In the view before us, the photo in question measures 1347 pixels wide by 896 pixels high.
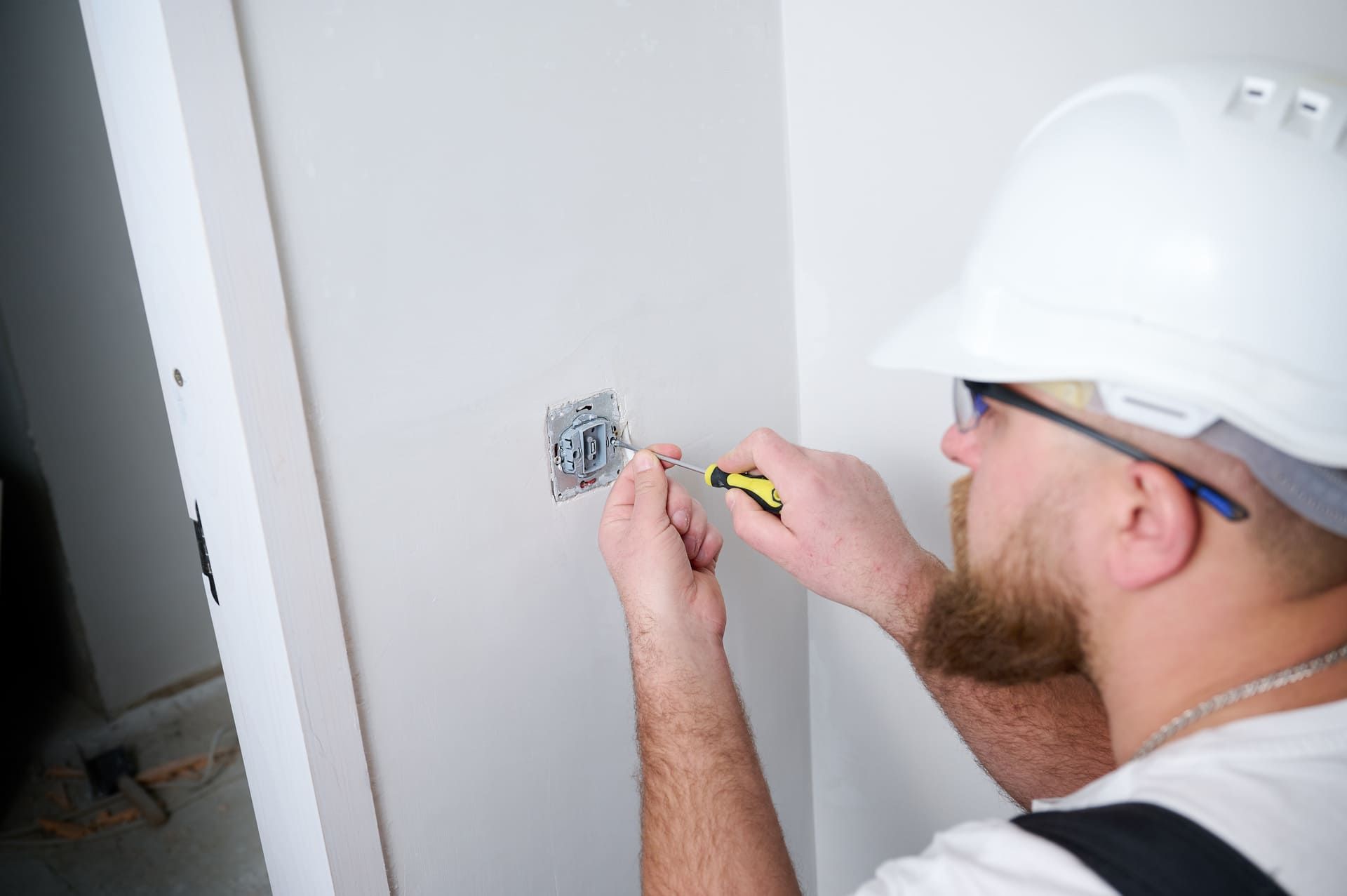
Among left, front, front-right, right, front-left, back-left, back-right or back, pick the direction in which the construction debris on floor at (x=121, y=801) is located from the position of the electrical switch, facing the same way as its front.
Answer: back
